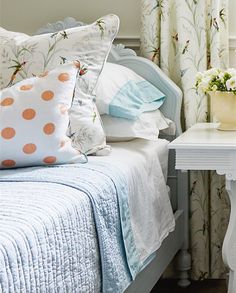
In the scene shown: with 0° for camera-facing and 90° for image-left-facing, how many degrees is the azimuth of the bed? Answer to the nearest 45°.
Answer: approximately 45°

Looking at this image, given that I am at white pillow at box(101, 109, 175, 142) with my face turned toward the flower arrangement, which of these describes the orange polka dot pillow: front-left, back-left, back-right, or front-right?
back-right

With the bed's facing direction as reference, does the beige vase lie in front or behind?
behind
